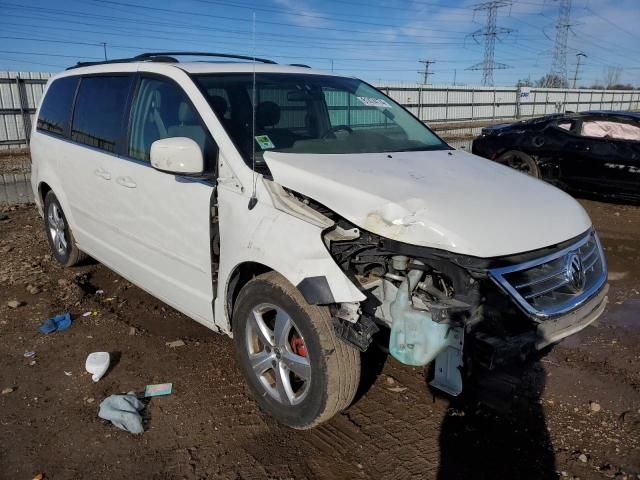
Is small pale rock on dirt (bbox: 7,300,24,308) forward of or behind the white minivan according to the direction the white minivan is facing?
behind

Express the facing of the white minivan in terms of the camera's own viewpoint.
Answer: facing the viewer and to the right of the viewer

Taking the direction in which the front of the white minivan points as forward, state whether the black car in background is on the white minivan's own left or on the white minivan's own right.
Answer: on the white minivan's own left

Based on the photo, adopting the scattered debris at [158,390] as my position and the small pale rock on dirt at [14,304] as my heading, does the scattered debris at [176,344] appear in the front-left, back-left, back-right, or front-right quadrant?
front-right

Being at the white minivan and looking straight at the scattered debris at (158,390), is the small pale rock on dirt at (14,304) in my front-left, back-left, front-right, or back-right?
front-right

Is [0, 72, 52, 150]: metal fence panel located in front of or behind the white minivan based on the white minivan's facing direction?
behind
